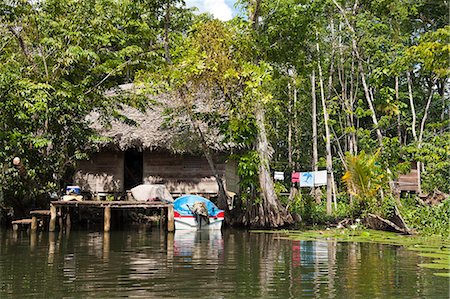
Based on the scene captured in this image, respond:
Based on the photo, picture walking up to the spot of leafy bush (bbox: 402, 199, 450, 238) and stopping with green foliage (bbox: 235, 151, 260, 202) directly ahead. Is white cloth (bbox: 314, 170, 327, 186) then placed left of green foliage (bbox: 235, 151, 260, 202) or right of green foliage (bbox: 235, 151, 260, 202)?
right

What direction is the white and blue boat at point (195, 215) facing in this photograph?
away from the camera

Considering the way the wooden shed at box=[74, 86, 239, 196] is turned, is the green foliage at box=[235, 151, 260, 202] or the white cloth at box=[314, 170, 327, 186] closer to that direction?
the green foliage

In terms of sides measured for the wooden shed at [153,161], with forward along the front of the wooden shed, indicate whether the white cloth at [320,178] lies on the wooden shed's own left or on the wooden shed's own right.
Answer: on the wooden shed's own left

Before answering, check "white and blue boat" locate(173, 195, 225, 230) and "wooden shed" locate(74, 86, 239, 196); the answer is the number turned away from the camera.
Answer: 1

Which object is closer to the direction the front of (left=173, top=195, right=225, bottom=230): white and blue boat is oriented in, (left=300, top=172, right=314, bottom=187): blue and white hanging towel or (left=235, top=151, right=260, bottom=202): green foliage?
the blue and white hanging towel

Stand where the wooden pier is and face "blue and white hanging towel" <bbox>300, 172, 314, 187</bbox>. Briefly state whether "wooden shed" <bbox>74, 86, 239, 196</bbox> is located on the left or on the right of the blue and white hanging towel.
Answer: left

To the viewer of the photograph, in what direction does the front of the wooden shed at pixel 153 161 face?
facing the viewer

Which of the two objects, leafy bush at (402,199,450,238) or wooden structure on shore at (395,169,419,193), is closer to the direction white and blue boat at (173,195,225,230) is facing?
the wooden structure on shore

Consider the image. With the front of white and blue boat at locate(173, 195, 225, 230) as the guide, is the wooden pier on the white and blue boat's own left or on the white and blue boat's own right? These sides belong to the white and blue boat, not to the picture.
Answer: on the white and blue boat's own left

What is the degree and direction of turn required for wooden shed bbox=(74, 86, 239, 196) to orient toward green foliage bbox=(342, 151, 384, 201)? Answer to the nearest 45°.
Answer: approximately 45° to its left

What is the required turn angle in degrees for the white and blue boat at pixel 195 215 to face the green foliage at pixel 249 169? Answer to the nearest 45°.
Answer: approximately 90° to its right
